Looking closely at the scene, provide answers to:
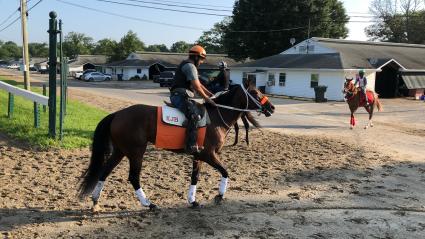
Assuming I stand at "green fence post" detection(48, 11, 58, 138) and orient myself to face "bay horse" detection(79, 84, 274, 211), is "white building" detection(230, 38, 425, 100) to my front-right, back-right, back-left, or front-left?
back-left

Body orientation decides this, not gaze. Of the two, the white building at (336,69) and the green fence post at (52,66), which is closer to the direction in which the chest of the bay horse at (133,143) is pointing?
the white building

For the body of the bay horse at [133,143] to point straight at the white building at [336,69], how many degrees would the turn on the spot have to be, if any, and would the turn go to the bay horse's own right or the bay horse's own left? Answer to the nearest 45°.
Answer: approximately 45° to the bay horse's own left

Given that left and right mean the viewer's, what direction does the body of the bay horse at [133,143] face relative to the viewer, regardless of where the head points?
facing to the right of the viewer

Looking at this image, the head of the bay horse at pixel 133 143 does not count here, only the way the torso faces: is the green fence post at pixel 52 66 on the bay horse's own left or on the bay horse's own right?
on the bay horse's own left
